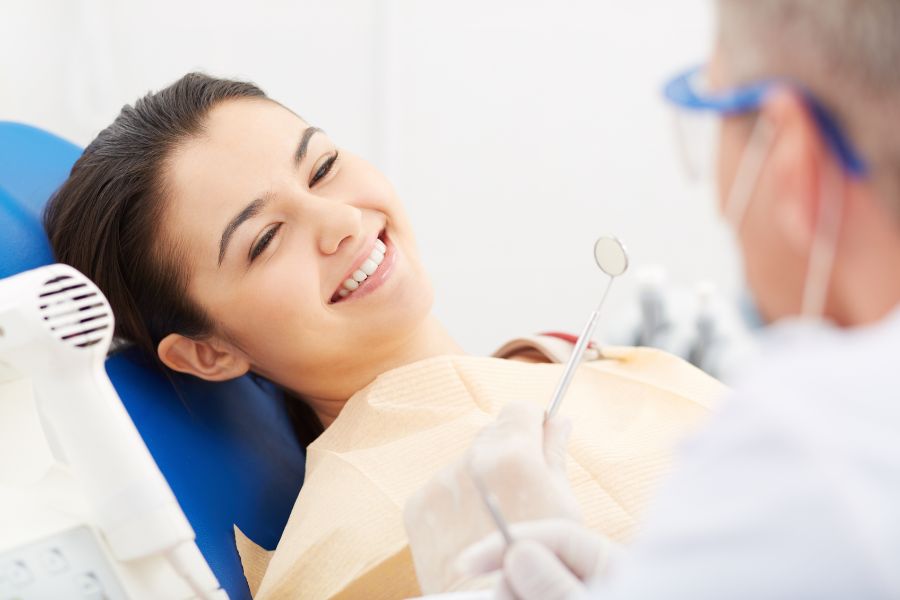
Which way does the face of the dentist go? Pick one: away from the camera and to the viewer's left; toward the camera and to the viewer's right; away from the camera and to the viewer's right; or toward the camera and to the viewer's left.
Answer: away from the camera and to the viewer's left

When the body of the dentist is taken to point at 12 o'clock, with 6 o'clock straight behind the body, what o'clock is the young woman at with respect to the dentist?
The young woman is roughly at 12 o'clock from the dentist.

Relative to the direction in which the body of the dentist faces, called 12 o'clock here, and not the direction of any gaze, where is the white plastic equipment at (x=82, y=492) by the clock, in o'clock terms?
The white plastic equipment is roughly at 11 o'clock from the dentist.

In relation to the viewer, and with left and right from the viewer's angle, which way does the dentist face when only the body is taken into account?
facing away from the viewer and to the left of the viewer
